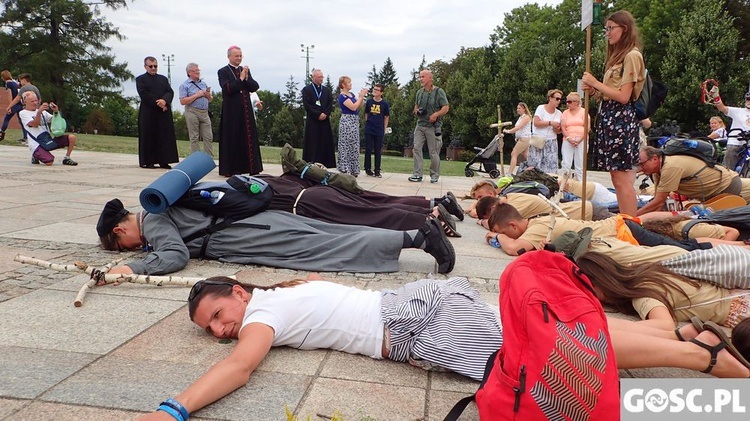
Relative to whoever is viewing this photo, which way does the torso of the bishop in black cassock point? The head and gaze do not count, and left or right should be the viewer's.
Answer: facing the viewer and to the right of the viewer

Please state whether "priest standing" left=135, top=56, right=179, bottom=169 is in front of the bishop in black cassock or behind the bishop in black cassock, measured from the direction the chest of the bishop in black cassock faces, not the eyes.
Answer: behind

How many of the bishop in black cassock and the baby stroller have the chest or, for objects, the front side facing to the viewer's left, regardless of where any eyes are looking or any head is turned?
1

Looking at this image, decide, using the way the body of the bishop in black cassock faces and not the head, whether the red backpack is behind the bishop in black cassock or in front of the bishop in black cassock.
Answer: in front

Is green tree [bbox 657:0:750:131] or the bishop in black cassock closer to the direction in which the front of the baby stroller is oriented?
the bishop in black cassock

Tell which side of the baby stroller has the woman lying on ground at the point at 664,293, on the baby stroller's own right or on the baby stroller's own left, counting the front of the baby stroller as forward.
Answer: on the baby stroller's own left

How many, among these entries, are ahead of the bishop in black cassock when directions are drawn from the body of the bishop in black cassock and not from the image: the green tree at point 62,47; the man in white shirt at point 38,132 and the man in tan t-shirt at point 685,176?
1

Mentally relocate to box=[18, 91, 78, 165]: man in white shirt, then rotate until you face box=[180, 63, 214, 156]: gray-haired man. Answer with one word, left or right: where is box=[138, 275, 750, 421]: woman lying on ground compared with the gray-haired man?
right

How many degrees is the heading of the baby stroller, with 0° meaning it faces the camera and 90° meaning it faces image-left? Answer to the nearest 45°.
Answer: approximately 90°

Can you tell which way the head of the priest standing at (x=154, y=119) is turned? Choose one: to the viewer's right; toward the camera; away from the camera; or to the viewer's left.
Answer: toward the camera

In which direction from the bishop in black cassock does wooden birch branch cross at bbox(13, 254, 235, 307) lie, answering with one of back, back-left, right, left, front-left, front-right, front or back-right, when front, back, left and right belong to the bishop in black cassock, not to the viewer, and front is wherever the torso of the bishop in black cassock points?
front-right

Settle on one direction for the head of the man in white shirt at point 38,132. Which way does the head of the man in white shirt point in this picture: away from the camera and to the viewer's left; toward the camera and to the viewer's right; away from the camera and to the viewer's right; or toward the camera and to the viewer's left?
toward the camera and to the viewer's right

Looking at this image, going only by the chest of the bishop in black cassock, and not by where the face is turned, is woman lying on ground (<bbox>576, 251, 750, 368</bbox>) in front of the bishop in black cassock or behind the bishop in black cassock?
in front

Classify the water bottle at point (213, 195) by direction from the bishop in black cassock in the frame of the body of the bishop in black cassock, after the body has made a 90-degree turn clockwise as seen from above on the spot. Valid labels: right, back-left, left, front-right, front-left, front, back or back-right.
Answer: front-left

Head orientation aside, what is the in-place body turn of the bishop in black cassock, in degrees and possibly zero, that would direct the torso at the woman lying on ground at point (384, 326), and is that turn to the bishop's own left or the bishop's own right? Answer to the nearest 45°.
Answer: approximately 45° to the bishop's own right

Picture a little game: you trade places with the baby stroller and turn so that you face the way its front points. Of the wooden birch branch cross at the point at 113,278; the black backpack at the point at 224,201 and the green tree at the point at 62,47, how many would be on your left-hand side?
2
